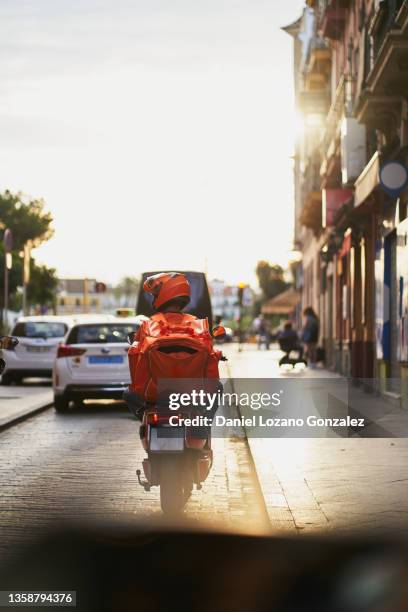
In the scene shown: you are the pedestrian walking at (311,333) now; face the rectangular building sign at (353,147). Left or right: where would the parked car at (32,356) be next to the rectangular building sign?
right

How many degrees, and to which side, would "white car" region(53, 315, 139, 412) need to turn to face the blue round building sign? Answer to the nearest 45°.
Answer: approximately 90° to its right

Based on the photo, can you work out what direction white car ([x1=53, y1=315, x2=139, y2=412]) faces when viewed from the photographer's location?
facing away from the viewer

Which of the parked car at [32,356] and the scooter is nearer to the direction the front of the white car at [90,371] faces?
the parked car

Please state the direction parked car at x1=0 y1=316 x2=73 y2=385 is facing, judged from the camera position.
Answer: facing away from the viewer

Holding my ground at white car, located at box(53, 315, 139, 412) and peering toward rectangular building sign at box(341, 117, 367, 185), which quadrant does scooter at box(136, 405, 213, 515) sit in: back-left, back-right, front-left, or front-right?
back-right

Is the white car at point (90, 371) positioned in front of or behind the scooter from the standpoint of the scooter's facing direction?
in front

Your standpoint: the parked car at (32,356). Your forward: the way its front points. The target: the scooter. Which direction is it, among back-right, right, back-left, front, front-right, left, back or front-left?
back

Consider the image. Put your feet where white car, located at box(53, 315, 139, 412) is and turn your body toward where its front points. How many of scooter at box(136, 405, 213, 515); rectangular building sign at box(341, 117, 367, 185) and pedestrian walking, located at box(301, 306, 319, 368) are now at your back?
1

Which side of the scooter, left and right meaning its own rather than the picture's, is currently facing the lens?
back
